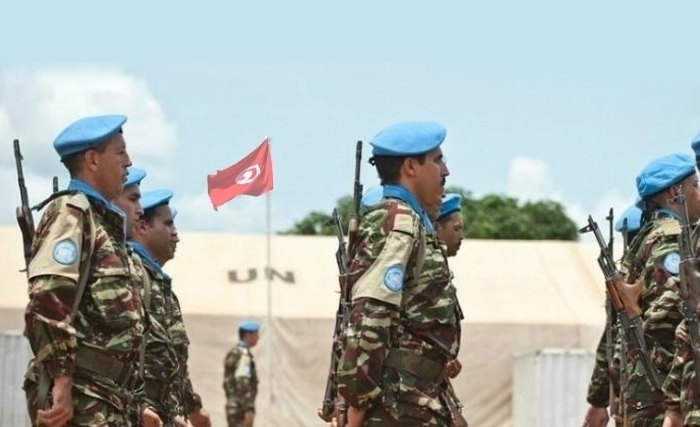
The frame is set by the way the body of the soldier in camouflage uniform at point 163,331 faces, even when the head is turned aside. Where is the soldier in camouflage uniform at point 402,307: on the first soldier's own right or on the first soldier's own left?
on the first soldier's own right

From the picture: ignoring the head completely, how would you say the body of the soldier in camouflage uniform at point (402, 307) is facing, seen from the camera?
to the viewer's right

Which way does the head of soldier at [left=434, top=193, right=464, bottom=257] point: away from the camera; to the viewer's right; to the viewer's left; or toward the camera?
to the viewer's right

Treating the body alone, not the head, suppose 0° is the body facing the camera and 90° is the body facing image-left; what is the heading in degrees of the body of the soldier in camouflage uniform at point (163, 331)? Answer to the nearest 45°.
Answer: approximately 270°

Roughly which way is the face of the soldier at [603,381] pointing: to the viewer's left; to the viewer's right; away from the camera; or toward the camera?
to the viewer's right

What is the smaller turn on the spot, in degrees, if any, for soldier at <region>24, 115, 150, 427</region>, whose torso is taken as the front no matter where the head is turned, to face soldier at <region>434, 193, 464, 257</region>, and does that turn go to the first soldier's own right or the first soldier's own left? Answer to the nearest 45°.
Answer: approximately 45° to the first soldier's own left

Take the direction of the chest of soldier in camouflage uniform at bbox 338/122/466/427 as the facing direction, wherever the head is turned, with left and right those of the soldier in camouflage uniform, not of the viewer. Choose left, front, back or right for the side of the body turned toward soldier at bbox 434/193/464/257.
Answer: left

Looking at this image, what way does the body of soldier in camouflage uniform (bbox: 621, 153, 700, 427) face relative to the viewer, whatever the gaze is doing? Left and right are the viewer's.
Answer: facing to the right of the viewer

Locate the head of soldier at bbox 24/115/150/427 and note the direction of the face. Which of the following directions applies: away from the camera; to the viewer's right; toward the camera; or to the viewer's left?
to the viewer's right

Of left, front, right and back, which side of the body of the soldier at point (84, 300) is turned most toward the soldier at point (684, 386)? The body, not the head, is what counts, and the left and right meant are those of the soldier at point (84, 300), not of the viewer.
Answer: front

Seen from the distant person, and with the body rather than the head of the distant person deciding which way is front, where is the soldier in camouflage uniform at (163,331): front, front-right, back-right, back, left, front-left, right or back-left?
right
